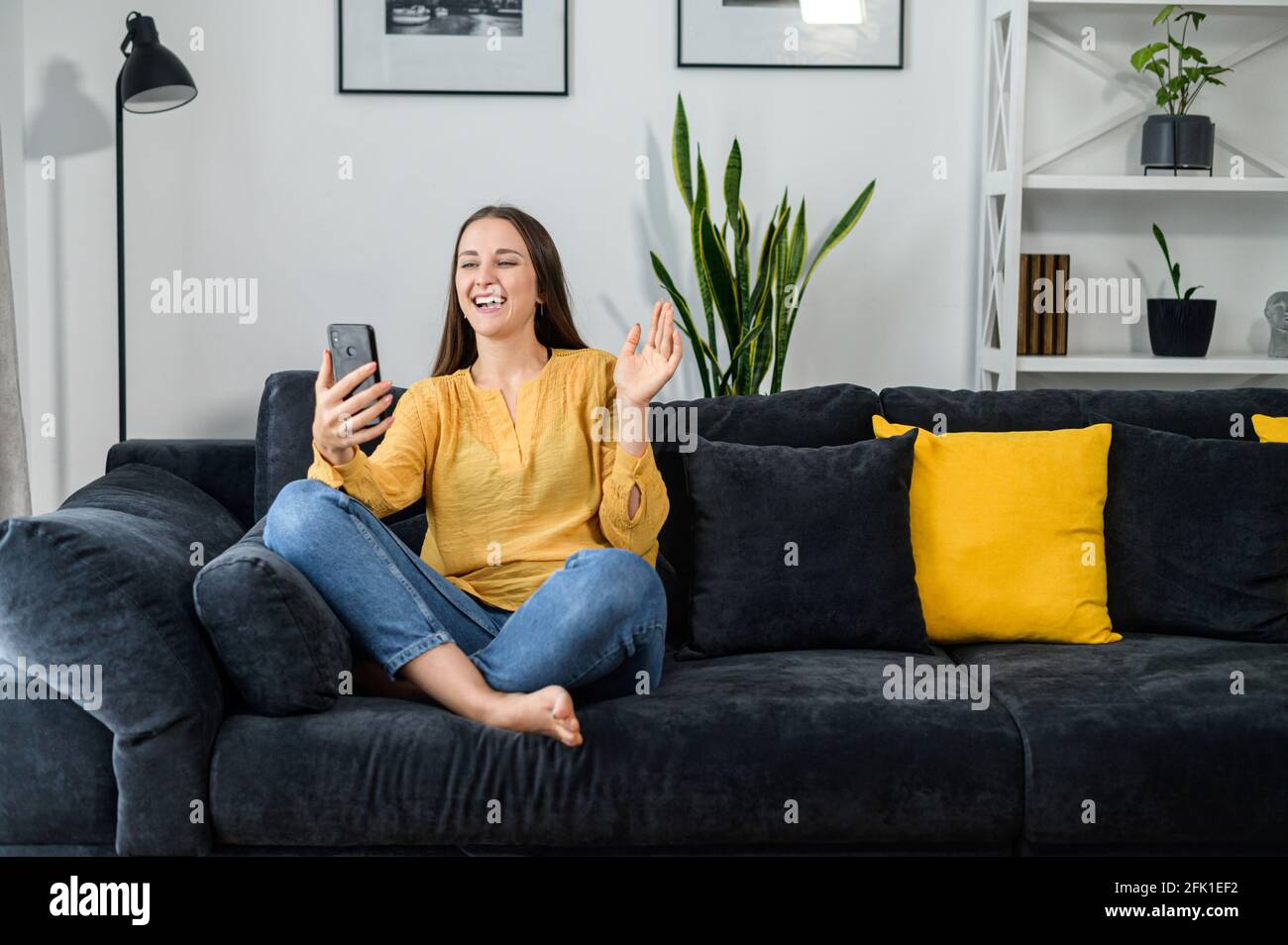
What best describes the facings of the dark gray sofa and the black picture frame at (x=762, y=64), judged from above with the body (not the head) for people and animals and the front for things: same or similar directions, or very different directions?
same or similar directions

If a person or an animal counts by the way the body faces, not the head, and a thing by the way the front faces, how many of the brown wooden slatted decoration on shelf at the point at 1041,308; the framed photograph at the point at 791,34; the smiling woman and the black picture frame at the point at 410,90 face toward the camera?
4

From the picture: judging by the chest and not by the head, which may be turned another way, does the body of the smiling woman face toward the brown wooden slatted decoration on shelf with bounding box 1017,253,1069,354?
no

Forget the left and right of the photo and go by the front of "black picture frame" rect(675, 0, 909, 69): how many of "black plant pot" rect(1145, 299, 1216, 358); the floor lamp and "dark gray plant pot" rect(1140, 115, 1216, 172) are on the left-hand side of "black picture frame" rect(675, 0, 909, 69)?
2

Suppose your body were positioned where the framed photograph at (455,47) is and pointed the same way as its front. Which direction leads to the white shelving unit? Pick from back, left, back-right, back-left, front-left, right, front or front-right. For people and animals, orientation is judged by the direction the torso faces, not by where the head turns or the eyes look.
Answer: left

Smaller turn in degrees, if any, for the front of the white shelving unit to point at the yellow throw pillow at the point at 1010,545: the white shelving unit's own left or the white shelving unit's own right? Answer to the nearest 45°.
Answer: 0° — it already faces it

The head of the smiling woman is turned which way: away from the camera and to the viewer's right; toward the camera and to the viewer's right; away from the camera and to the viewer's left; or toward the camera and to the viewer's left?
toward the camera and to the viewer's left

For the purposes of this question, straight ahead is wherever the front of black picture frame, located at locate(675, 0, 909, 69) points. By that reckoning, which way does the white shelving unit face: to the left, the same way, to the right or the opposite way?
the same way

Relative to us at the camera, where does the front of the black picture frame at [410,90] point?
facing the viewer

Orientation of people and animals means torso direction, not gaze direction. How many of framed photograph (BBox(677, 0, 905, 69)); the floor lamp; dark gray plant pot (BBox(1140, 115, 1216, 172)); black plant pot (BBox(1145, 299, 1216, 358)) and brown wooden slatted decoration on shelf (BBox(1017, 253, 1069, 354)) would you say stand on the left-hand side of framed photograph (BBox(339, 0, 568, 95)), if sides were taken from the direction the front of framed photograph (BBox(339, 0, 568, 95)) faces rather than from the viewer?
4

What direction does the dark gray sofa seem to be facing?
toward the camera

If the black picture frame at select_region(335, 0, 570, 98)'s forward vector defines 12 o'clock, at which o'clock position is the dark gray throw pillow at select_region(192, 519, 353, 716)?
The dark gray throw pillow is roughly at 12 o'clock from the black picture frame.

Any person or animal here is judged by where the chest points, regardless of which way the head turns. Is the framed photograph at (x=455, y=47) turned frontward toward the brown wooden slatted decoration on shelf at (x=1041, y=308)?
no
